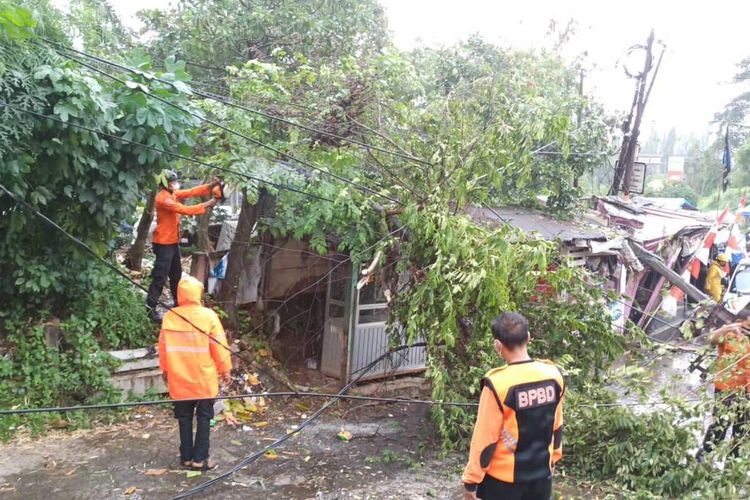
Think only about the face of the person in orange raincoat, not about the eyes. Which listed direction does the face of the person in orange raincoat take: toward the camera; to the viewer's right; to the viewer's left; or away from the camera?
away from the camera

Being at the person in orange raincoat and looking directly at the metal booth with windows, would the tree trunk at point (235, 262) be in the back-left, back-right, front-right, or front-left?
front-left

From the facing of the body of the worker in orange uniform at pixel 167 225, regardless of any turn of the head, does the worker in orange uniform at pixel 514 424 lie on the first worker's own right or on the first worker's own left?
on the first worker's own right

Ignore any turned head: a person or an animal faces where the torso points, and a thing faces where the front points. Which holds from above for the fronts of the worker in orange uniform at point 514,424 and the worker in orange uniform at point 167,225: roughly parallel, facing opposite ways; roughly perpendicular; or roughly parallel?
roughly perpendicular

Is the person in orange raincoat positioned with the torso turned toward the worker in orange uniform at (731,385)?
no

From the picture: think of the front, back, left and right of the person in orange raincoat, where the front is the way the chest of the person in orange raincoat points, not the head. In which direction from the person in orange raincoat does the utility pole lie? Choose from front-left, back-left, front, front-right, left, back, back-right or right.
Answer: front-right

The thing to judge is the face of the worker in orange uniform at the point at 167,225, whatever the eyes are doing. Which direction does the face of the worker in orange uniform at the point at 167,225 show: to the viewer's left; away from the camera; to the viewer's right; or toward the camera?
to the viewer's right

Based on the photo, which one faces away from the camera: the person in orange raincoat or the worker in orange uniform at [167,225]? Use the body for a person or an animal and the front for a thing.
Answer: the person in orange raincoat

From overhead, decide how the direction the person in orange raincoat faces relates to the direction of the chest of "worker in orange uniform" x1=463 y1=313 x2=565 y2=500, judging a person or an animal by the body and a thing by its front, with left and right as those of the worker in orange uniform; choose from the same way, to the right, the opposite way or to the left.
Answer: the same way

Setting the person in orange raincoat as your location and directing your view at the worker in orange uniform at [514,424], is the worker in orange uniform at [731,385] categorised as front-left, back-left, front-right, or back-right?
front-left

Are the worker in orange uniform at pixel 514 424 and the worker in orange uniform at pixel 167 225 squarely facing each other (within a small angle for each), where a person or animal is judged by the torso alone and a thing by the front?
no

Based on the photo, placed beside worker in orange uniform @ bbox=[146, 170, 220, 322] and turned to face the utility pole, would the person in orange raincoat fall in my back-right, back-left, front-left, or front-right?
back-right

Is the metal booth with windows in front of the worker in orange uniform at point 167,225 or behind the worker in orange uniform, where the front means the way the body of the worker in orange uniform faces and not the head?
in front

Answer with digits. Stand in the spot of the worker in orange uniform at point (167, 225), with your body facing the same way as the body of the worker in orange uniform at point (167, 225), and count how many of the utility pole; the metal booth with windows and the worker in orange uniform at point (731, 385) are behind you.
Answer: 0

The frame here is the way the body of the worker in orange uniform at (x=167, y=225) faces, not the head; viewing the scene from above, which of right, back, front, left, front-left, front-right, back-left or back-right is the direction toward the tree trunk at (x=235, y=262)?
front-left

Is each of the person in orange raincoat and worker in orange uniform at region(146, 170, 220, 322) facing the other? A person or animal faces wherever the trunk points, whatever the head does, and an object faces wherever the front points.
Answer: no

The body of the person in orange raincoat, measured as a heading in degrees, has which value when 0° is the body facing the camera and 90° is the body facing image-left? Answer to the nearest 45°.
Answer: approximately 180°
